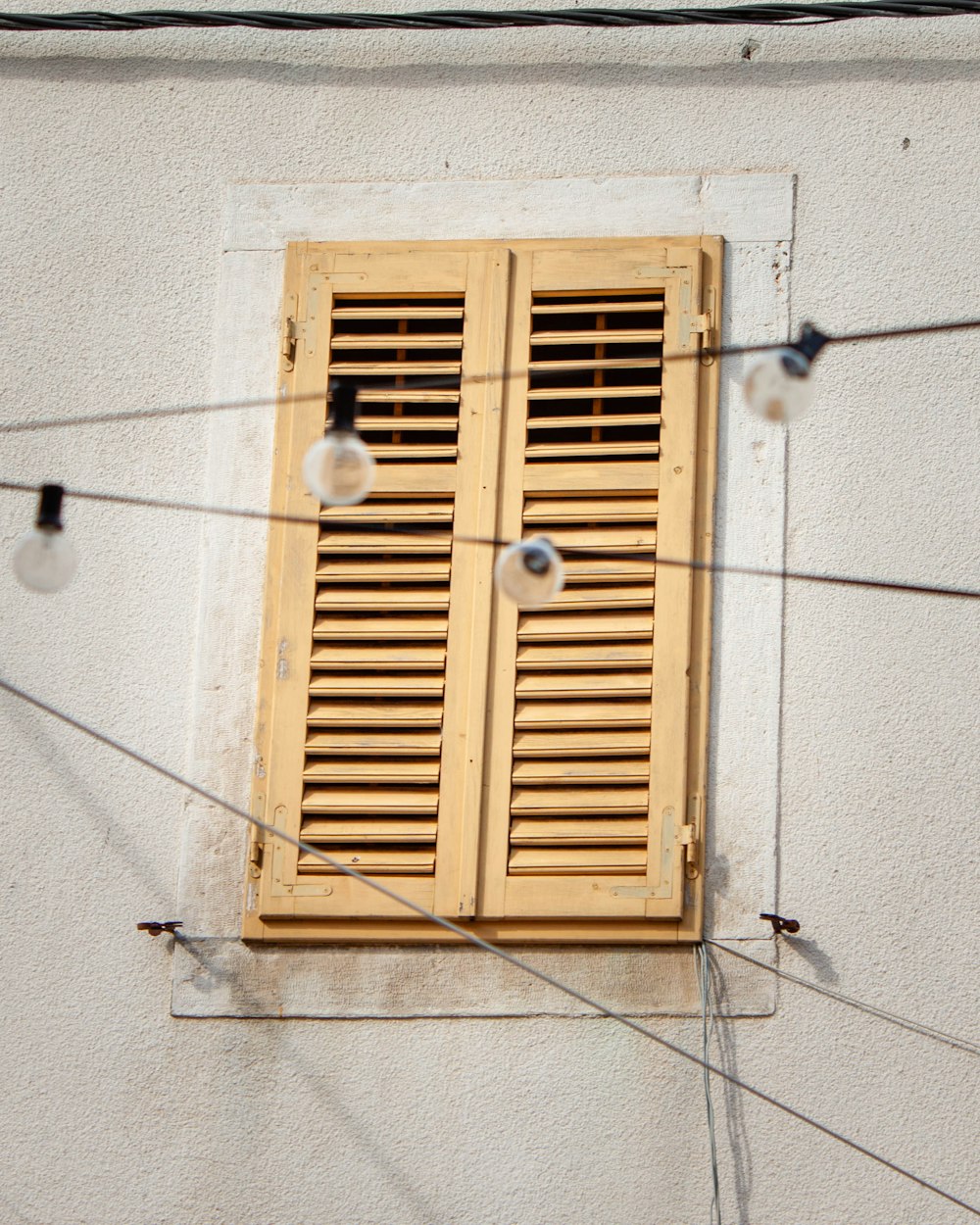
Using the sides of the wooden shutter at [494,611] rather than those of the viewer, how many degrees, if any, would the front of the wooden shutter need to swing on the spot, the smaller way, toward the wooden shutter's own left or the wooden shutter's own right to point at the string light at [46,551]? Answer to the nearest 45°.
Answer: approximately 45° to the wooden shutter's own right

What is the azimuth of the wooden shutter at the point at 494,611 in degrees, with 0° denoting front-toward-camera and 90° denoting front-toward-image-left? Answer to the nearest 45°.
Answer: approximately 0°

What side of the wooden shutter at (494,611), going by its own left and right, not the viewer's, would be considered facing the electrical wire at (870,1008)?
left

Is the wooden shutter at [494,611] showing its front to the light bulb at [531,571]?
yes
